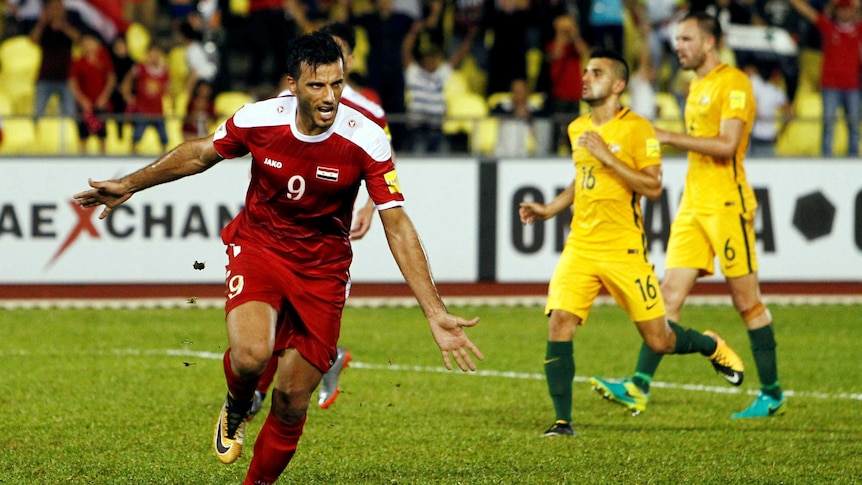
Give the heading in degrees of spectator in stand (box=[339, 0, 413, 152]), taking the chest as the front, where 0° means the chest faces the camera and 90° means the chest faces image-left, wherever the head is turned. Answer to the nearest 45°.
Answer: approximately 0°

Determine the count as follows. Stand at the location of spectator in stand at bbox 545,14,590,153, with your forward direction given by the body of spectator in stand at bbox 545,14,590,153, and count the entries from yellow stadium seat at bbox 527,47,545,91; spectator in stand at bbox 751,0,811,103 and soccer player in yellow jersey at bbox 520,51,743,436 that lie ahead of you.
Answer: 1

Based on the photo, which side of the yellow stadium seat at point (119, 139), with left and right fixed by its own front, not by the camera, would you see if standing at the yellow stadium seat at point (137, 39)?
back

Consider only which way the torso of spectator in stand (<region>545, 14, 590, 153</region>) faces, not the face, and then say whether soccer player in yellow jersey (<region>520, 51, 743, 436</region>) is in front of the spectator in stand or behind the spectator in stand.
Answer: in front

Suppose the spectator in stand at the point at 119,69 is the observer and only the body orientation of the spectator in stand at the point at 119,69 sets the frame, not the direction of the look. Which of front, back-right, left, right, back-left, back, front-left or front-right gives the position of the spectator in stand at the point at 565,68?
left

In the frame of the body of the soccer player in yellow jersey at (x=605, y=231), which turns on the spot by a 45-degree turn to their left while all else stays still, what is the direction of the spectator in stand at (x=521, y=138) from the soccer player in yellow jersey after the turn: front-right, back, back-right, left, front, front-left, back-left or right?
back

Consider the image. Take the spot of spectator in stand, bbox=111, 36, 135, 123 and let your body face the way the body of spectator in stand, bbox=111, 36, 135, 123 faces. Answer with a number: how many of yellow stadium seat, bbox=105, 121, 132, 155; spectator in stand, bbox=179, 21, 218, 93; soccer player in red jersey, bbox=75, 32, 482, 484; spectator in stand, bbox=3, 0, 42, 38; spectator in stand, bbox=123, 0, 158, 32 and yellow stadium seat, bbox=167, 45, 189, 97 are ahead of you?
2

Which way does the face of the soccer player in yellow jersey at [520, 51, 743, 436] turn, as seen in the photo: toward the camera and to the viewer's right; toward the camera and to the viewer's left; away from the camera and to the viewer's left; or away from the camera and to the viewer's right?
toward the camera and to the viewer's left
